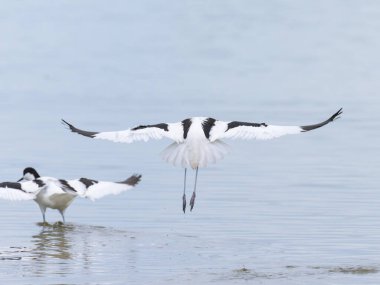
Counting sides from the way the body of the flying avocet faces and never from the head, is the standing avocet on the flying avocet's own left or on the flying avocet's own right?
on the flying avocet's own left

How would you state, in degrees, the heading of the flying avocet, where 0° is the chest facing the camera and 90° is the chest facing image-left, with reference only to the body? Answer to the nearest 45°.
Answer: approximately 180°

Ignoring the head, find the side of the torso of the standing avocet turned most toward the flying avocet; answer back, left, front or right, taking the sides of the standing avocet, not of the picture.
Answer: back

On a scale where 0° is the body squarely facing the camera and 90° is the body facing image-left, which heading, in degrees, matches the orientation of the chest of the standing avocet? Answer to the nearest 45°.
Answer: approximately 135°

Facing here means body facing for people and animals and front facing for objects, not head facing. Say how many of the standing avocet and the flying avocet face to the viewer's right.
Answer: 0
